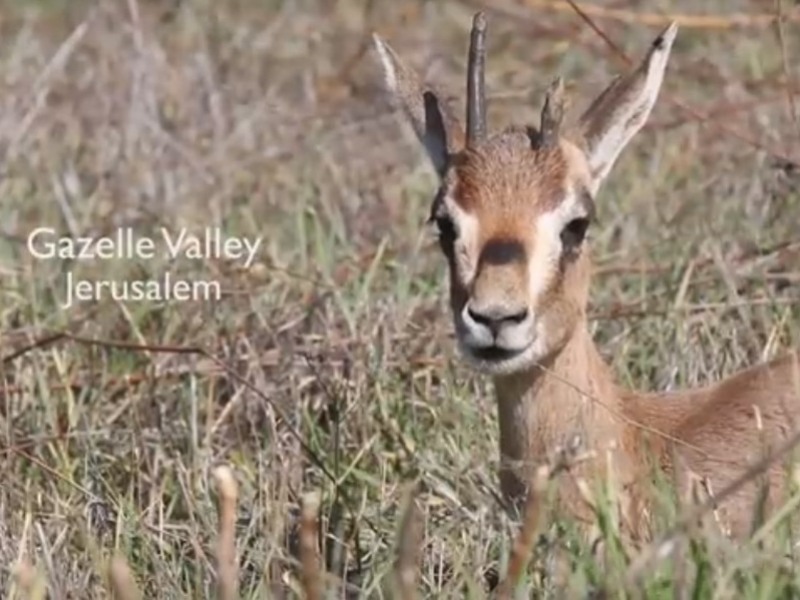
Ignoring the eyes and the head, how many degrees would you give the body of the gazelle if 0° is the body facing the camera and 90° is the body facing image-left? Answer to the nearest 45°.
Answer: approximately 45°

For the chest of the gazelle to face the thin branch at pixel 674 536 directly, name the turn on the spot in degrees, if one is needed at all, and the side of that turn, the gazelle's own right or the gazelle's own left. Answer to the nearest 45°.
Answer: approximately 45° to the gazelle's own left
